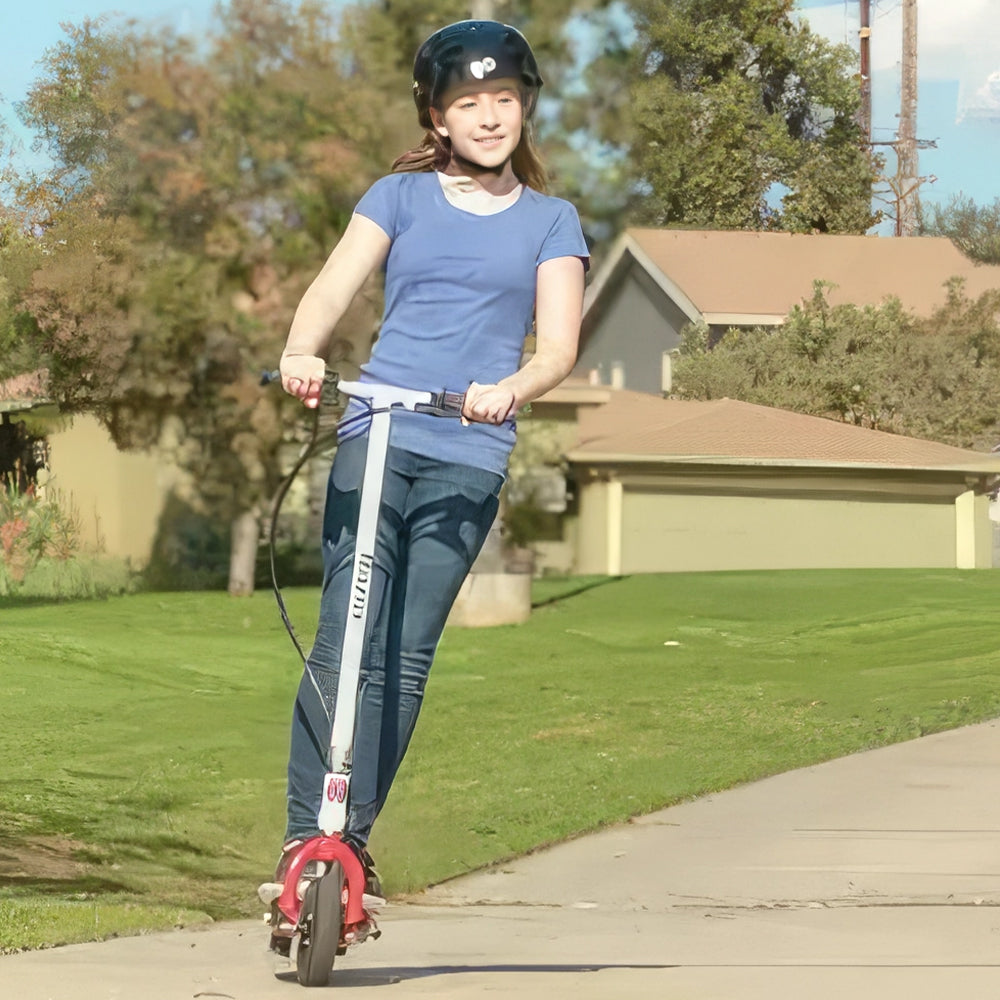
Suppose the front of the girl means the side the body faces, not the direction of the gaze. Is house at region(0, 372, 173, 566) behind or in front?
behind

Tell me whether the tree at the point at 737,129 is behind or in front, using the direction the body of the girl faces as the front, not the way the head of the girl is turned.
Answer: behind

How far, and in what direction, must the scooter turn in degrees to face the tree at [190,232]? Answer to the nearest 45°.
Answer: approximately 180°

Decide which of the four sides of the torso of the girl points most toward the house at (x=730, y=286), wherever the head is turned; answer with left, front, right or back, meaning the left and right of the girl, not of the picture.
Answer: back

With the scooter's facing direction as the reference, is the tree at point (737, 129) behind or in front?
behind

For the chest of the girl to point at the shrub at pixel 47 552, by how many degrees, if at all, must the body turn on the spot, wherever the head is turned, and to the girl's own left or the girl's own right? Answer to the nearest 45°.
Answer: approximately 180°

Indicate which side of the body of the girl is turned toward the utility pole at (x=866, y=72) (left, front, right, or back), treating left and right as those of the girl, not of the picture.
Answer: back

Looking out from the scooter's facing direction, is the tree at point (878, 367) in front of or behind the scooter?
behind

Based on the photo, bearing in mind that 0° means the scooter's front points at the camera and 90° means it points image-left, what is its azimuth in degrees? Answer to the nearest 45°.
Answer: approximately 0°
